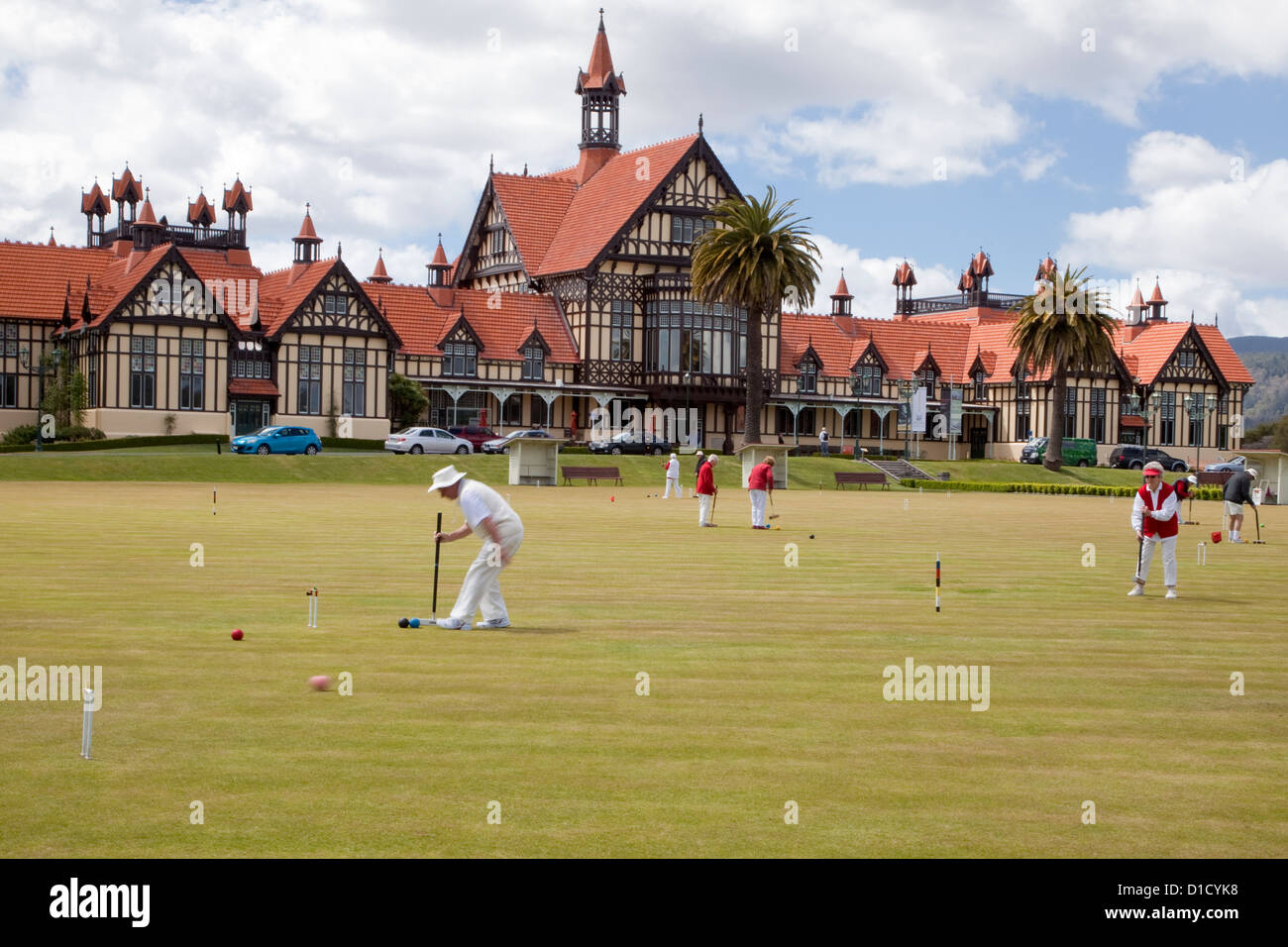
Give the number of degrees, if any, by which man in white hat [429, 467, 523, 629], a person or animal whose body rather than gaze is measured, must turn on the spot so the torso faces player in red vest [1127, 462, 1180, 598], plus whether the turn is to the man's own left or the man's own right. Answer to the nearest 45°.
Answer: approximately 135° to the man's own right

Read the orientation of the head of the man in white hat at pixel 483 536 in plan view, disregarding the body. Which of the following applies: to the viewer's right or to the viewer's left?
to the viewer's left

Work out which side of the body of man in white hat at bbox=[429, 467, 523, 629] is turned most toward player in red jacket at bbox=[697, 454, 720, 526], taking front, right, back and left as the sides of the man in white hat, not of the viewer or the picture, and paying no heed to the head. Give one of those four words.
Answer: right

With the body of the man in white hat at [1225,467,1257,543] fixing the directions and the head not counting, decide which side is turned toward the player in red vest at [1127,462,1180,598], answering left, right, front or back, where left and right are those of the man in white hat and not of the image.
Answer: right

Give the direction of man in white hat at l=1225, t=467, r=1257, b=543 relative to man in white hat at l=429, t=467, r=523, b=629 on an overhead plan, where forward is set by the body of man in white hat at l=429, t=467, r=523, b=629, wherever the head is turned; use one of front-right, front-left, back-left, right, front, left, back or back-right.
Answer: back-right

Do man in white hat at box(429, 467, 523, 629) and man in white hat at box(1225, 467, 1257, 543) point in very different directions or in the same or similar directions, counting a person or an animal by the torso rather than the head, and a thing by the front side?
very different directions

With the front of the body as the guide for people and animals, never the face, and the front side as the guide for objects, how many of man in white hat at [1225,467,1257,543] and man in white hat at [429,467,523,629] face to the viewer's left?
1

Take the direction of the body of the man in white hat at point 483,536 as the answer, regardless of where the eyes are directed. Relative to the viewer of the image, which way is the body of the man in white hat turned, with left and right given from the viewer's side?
facing to the left of the viewer
